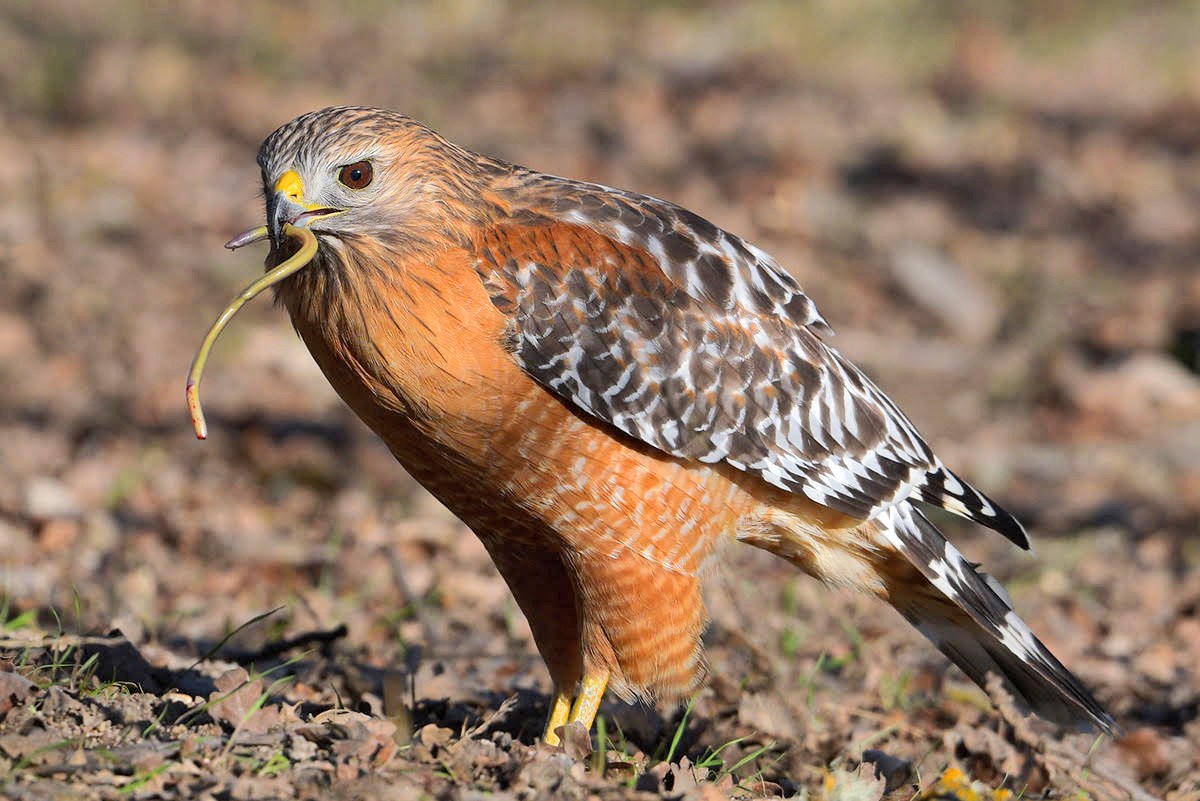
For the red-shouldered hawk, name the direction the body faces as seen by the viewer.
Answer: to the viewer's left
